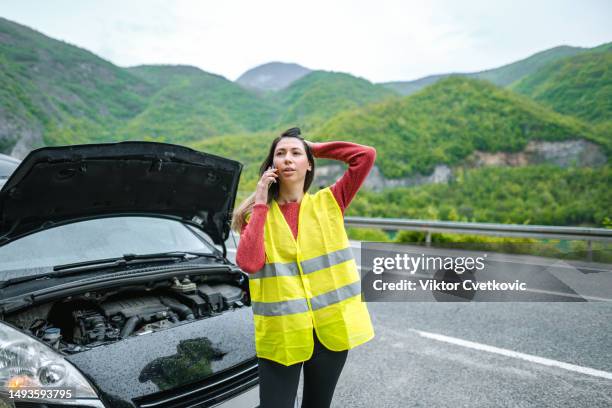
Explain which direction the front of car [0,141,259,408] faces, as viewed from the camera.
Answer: facing the viewer and to the right of the viewer

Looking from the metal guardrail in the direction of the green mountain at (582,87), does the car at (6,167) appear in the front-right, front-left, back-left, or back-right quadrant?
back-left

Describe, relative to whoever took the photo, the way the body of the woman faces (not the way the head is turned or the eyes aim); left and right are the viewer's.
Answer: facing the viewer

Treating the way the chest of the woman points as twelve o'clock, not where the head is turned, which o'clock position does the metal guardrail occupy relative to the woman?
The metal guardrail is roughly at 7 o'clock from the woman.

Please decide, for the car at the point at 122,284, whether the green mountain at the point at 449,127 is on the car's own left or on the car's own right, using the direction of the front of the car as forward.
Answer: on the car's own left

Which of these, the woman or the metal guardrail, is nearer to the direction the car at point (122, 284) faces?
the woman

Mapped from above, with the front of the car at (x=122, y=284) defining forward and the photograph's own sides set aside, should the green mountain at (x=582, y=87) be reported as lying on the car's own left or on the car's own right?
on the car's own left

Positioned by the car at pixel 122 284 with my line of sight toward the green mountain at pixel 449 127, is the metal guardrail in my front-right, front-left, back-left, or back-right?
front-right

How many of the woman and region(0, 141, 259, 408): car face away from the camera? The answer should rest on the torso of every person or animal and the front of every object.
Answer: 0

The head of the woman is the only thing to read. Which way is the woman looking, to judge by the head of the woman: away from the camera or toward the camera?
toward the camera

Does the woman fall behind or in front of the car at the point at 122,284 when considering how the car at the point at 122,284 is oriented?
in front
